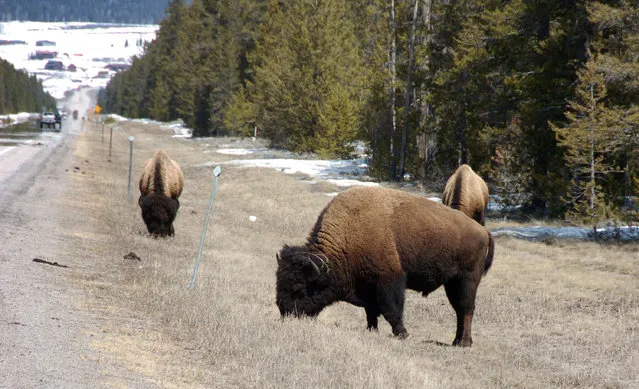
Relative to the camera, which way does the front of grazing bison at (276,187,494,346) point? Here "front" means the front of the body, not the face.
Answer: to the viewer's left

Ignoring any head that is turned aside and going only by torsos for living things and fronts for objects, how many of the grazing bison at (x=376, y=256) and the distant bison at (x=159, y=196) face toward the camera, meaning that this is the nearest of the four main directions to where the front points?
1

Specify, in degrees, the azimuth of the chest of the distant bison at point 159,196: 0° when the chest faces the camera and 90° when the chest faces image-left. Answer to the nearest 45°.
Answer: approximately 0°

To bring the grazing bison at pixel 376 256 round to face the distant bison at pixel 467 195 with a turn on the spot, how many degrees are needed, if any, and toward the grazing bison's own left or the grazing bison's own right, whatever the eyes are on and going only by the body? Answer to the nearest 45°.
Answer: approximately 90° to the grazing bison's own right

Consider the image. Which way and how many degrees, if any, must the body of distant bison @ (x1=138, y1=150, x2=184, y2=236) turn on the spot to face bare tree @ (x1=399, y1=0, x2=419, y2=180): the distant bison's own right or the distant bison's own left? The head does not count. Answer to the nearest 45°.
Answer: approximately 135° to the distant bison's own left

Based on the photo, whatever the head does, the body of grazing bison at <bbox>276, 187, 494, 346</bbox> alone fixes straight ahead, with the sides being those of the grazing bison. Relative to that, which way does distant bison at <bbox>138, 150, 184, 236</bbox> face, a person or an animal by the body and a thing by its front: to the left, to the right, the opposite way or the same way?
to the left

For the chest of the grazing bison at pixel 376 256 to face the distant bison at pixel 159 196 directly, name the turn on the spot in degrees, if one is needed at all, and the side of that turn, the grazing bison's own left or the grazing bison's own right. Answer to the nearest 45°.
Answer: approximately 45° to the grazing bison's own right

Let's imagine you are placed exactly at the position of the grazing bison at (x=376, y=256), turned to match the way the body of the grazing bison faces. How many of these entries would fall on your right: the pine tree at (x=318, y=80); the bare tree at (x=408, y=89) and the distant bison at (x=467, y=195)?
3

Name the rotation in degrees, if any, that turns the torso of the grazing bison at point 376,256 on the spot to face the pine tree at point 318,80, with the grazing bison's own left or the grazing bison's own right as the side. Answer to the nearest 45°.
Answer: approximately 90° to the grazing bison's own right

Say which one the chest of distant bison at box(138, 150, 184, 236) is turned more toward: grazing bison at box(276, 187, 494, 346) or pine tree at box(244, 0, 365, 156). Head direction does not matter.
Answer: the grazing bison
